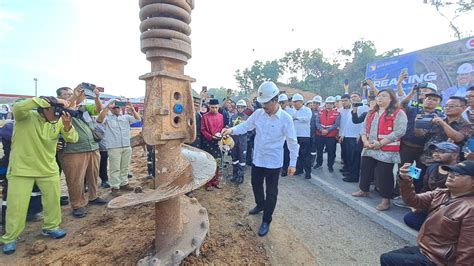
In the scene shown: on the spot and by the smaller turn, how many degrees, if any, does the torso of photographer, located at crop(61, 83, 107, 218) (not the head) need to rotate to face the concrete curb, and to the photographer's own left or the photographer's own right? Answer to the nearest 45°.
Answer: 0° — they already face it

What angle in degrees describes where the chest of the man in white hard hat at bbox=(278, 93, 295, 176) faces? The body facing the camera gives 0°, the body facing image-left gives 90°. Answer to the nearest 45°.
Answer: approximately 45°

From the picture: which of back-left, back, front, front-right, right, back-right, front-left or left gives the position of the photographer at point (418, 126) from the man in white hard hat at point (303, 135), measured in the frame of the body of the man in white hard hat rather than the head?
left

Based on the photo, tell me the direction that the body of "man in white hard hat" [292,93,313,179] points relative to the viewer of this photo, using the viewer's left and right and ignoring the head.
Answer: facing the viewer and to the left of the viewer

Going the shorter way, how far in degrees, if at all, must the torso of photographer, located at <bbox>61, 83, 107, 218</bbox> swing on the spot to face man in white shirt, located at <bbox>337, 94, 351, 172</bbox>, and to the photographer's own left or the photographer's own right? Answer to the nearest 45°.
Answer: approximately 45° to the photographer's own left

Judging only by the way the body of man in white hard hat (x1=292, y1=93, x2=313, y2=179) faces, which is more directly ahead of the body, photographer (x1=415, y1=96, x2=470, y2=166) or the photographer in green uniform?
the photographer in green uniform

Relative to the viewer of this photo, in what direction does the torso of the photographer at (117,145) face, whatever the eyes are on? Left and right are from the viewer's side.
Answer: facing the viewer and to the right of the viewer

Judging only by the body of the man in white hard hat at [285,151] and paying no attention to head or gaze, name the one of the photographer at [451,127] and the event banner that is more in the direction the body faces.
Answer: the photographer

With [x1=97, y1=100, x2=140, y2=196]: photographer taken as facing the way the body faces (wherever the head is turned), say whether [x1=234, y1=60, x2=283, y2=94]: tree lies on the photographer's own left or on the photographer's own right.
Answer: on the photographer's own left

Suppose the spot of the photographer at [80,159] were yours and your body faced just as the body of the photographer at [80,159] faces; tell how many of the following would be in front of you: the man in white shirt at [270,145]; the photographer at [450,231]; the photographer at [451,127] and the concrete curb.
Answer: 4

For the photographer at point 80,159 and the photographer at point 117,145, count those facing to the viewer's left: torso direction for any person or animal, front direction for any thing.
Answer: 0

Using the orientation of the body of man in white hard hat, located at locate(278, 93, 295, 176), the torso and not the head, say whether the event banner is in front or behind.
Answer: behind

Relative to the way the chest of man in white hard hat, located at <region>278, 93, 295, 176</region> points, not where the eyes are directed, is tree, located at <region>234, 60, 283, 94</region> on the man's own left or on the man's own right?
on the man's own right
